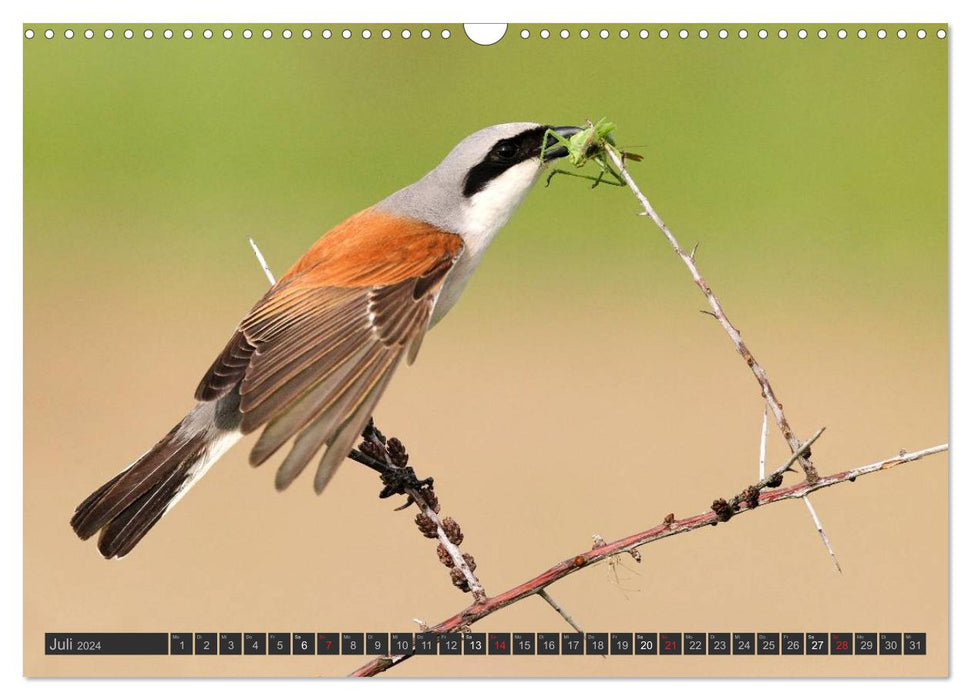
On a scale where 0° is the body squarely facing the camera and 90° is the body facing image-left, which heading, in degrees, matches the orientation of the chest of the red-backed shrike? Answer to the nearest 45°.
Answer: approximately 270°
